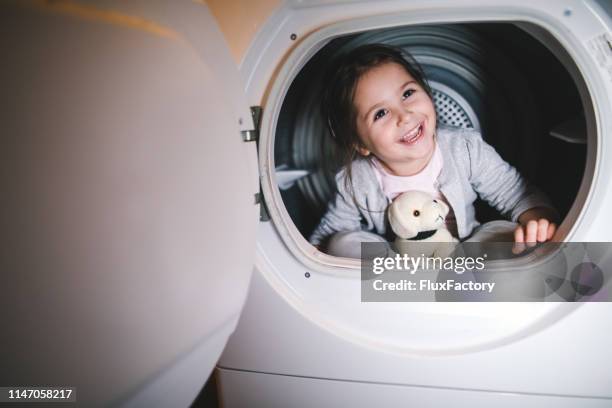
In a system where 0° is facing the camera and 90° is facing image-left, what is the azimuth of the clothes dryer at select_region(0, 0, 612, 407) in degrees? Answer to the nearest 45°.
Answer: approximately 0°
